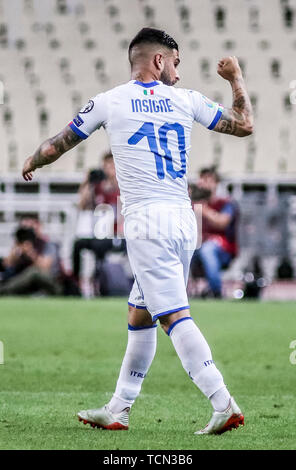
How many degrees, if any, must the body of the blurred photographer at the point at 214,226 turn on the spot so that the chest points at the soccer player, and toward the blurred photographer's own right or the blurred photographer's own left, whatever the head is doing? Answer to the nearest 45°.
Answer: approximately 45° to the blurred photographer's own left

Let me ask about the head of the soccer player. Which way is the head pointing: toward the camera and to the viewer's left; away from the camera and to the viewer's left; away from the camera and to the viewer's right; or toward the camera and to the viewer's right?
away from the camera and to the viewer's right

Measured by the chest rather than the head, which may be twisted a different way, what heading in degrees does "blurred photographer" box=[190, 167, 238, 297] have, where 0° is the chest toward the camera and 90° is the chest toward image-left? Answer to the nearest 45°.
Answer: approximately 45°

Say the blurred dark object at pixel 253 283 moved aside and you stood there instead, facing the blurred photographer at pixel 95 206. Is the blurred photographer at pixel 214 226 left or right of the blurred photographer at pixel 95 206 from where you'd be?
left

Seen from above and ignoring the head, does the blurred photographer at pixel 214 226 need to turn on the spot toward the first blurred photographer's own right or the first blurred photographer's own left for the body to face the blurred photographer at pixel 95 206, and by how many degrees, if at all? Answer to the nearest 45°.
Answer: approximately 45° to the first blurred photographer's own right
